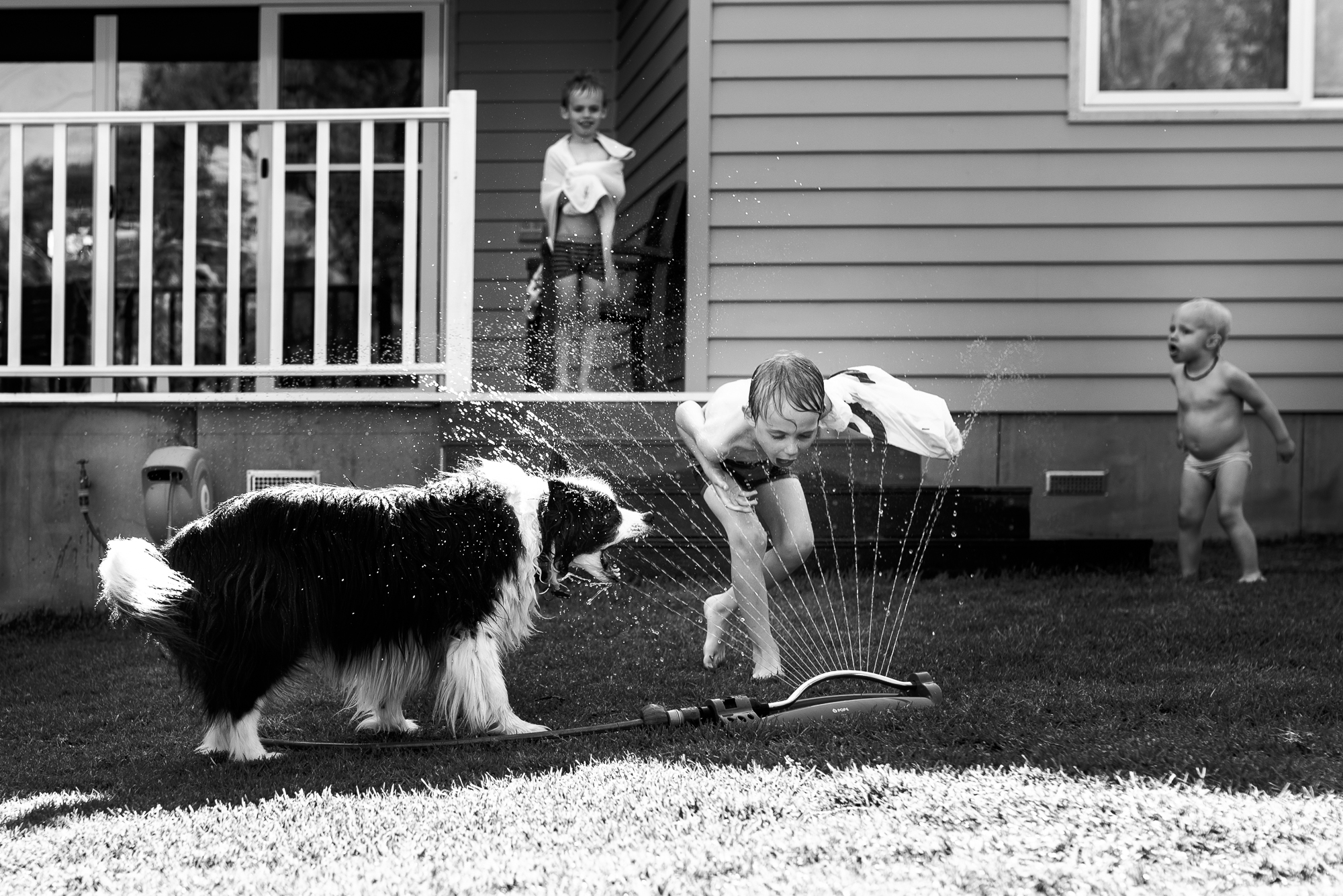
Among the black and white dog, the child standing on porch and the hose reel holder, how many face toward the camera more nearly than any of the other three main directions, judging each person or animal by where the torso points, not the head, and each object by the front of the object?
2

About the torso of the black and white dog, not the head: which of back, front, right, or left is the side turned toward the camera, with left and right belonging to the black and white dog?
right

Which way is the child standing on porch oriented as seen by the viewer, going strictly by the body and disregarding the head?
toward the camera

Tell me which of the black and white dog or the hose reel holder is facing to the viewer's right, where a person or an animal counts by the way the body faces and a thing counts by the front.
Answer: the black and white dog

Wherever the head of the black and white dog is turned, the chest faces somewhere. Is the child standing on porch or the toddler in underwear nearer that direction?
the toddler in underwear

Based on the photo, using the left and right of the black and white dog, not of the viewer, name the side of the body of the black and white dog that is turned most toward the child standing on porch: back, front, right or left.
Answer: left

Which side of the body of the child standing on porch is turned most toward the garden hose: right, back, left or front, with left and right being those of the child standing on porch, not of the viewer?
front

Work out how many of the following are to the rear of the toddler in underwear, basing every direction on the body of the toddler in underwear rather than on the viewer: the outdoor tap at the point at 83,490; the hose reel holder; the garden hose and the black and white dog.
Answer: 0

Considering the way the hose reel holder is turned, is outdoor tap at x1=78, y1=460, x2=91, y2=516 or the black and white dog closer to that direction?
the black and white dog

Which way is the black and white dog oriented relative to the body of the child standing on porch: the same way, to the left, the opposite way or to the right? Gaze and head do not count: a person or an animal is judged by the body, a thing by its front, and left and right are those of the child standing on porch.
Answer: to the left

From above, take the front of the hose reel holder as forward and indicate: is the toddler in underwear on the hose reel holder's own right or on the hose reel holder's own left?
on the hose reel holder's own left

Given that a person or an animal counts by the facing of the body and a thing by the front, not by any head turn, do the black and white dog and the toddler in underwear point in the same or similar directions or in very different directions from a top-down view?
very different directions

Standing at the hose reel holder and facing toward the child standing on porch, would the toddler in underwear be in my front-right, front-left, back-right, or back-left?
front-right

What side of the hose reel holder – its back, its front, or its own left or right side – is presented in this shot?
front

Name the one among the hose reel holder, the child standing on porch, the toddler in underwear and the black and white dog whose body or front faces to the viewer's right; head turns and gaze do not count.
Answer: the black and white dog

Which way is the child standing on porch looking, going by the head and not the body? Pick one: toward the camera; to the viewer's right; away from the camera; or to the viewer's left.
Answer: toward the camera
